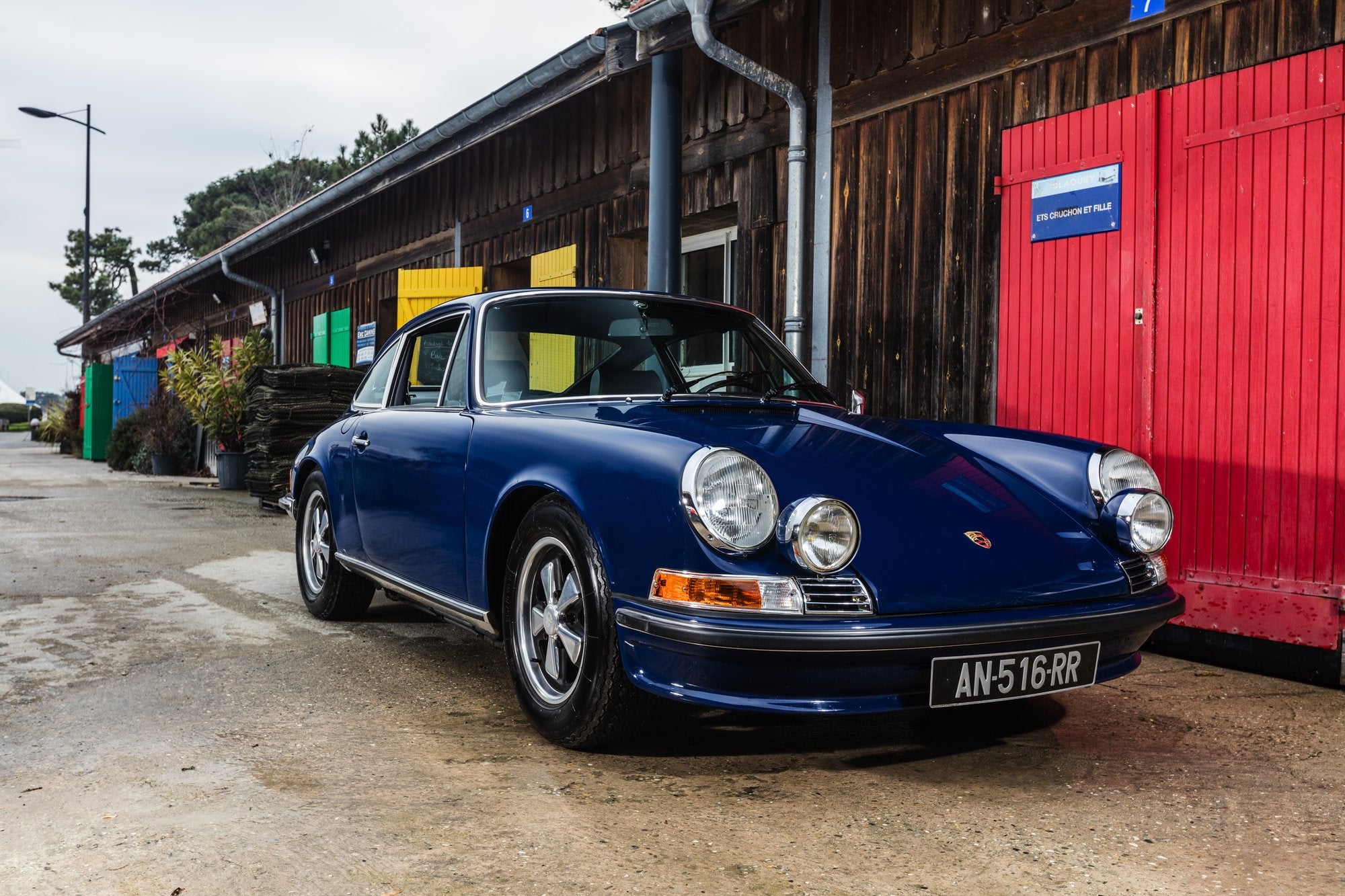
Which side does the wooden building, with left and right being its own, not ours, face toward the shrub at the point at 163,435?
right

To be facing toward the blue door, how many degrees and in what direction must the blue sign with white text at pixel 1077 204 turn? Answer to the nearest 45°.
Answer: approximately 90° to its right

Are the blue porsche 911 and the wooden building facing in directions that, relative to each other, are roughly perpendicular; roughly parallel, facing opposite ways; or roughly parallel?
roughly perpendicular

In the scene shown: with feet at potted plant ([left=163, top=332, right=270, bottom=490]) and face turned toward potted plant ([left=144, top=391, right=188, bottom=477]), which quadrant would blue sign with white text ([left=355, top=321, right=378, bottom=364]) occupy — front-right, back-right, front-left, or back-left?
back-right

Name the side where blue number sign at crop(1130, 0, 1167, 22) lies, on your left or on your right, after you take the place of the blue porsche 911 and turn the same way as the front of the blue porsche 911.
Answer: on your left

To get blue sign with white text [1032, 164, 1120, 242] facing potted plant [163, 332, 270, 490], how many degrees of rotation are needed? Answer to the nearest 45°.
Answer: approximately 90° to its right

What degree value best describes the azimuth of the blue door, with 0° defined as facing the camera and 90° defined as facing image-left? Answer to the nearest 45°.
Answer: approximately 0°

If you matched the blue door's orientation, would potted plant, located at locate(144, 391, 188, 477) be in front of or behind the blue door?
in front

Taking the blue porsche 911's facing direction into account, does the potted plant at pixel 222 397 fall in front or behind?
behind

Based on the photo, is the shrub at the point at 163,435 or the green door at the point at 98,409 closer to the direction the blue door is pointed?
the shrub

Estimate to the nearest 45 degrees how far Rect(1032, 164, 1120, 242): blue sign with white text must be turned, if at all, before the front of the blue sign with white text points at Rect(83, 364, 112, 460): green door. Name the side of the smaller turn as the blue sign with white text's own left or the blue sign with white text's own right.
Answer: approximately 90° to the blue sign with white text's own right

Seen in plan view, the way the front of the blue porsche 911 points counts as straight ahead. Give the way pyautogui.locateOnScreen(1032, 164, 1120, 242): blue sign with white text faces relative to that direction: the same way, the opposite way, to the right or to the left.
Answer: to the right
